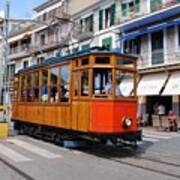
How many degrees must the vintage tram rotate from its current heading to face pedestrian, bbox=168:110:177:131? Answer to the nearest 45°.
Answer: approximately 90° to its left

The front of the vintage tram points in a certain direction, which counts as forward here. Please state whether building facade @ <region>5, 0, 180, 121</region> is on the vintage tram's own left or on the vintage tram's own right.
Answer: on the vintage tram's own left

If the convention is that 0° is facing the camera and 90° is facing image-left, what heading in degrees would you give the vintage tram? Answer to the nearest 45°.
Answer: approximately 315°

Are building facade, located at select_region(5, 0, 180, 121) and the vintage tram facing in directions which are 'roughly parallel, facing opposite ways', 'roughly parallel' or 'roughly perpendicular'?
roughly perpendicular
